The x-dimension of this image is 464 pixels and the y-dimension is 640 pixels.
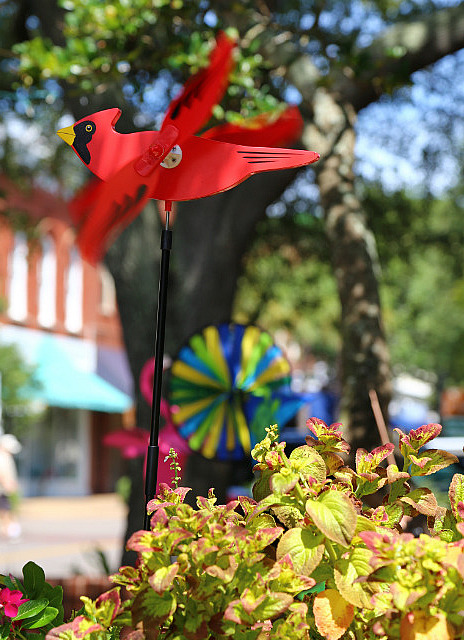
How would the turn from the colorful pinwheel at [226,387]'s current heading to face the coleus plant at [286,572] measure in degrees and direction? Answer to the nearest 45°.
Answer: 0° — it already faces it

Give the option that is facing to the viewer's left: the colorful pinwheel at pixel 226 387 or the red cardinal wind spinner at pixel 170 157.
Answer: the red cardinal wind spinner

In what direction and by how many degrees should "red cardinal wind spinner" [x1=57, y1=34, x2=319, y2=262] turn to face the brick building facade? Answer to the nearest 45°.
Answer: approximately 90° to its right

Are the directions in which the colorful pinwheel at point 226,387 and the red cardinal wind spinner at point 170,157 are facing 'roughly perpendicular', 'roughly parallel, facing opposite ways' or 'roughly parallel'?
roughly perpendicular

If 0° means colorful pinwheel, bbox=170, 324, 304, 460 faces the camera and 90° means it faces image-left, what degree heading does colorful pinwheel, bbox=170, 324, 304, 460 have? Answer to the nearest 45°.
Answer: approximately 0°

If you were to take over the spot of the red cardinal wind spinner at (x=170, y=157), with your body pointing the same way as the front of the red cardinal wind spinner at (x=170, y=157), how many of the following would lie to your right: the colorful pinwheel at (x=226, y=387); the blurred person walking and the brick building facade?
3

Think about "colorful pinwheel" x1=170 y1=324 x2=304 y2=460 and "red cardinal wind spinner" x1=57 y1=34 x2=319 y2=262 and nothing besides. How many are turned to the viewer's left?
1

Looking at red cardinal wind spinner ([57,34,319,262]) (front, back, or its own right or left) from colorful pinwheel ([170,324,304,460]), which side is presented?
right

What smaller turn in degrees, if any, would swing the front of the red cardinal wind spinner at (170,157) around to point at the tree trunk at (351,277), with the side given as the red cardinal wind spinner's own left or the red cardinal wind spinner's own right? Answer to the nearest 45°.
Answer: approximately 90° to the red cardinal wind spinner's own right

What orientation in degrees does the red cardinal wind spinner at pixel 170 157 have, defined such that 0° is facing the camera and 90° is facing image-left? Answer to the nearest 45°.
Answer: approximately 90°
